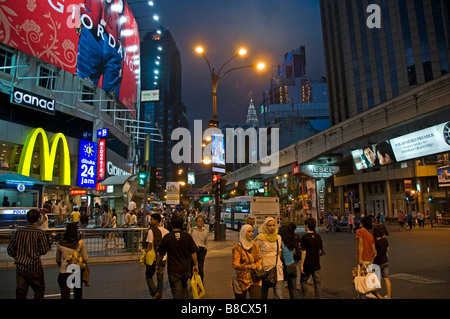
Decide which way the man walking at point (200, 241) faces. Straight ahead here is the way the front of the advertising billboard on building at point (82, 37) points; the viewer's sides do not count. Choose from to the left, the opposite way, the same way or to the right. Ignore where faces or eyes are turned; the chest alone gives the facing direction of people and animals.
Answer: to the right

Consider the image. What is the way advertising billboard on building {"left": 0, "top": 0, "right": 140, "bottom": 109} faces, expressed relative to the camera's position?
facing the viewer and to the right of the viewer

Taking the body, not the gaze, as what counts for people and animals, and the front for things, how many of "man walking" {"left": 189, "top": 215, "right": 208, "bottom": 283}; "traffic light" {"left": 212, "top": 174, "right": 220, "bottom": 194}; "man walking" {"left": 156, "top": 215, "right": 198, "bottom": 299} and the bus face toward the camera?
2

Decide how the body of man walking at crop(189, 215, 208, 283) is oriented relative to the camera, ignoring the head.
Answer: toward the camera

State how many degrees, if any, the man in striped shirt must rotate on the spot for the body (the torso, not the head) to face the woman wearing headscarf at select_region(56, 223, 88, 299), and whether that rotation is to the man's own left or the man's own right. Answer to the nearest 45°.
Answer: approximately 90° to the man's own right

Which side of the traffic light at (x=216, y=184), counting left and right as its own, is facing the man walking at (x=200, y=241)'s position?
front

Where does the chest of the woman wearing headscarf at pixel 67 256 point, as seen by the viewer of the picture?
away from the camera

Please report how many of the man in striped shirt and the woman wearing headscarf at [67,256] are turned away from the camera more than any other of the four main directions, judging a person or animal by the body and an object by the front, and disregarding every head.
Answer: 2

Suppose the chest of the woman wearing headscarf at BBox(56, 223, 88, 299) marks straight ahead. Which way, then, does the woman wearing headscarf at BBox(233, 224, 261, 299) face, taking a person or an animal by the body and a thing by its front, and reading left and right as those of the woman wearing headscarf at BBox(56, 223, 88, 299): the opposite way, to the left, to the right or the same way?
the opposite way

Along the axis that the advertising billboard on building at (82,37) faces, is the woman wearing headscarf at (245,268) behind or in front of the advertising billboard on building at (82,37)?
in front

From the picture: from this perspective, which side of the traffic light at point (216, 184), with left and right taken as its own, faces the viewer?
front

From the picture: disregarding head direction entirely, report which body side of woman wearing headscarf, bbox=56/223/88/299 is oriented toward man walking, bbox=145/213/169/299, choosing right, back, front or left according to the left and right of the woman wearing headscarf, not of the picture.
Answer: right

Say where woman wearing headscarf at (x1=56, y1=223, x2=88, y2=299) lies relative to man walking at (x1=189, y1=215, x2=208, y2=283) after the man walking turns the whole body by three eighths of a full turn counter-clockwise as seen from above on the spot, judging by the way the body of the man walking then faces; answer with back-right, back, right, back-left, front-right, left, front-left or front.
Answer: back

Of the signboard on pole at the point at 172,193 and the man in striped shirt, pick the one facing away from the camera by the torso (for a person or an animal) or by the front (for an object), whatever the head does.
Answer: the man in striped shirt

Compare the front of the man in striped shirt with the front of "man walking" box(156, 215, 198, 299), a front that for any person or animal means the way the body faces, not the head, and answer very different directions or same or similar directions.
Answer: same or similar directions

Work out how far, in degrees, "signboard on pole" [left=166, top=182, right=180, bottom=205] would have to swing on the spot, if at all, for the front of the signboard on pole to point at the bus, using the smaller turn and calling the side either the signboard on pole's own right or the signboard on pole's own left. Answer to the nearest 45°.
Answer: approximately 90° to the signboard on pole's own left

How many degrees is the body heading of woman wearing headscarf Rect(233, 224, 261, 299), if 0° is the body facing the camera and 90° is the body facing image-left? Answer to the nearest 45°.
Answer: approximately 315°
